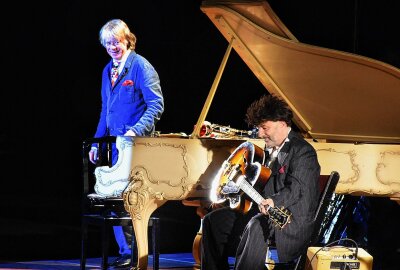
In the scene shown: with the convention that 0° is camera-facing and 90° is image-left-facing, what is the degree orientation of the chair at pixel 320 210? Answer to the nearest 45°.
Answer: approximately 90°

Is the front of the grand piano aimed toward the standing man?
yes

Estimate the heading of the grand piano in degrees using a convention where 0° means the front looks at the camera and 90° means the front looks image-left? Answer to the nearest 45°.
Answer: approximately 90°

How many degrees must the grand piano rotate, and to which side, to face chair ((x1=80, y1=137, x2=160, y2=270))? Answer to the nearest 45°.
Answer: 0° — it already faces it

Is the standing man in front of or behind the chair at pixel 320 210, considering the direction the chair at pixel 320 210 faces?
in front

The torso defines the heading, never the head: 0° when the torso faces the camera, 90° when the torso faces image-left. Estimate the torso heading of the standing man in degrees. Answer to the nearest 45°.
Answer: approximately 45°
